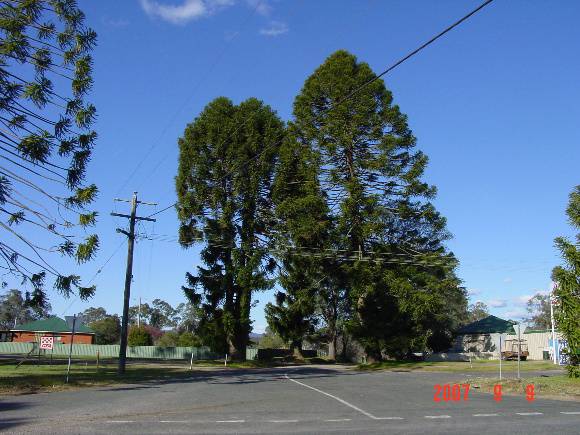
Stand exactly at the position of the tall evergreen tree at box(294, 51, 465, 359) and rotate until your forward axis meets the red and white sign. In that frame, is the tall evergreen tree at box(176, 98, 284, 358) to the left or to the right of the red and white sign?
right

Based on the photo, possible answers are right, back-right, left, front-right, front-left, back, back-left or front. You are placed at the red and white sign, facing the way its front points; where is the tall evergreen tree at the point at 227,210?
back-left

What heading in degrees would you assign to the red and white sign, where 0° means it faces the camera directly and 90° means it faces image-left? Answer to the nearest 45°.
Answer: approximately 0°

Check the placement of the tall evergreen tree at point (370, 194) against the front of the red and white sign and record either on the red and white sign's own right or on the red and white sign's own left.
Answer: on the red and white sign's own left

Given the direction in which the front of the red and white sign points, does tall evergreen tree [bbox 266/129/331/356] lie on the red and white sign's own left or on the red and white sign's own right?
on the red and white sign's own left

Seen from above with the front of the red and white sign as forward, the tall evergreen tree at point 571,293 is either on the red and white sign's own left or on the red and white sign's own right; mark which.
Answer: on the red and white sign's own left

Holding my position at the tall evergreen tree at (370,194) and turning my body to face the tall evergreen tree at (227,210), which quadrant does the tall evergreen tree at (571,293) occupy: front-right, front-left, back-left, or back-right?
back-left
